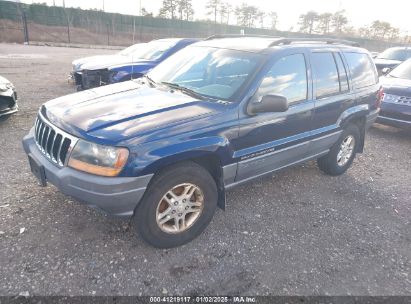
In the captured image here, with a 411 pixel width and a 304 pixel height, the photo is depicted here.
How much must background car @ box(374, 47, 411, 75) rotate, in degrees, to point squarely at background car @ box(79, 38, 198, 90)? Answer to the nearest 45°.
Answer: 0° — it already faces it

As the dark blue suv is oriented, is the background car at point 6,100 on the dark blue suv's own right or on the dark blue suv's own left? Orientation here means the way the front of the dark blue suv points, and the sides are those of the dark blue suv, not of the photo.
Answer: on the dark blue suv's own right

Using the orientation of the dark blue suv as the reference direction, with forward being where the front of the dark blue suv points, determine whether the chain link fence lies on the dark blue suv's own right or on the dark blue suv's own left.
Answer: on the dark blue suv's own right

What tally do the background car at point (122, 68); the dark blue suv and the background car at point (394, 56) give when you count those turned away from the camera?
0

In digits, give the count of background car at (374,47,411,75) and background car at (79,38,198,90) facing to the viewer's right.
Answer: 0

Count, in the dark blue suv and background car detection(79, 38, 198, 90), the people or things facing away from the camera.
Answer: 0

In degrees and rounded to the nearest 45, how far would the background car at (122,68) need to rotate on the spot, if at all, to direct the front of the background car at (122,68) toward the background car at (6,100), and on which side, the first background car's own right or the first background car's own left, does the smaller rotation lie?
0° — it already faces it

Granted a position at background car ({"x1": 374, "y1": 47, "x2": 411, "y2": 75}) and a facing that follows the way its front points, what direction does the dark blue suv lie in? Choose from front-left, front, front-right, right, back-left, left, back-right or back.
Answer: front-left

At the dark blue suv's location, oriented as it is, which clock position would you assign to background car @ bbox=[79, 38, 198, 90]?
The background car is roughly at 4 o'clock from the dark blue suv.

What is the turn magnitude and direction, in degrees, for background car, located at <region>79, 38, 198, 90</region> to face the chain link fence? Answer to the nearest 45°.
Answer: approximately 135° to its right

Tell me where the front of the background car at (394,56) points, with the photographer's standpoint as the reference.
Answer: facing the viewer and to the left of the viewer

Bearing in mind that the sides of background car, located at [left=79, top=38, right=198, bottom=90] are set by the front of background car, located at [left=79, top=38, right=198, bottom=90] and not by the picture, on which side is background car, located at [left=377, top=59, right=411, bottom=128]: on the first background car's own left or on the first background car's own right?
on the first background car's own left

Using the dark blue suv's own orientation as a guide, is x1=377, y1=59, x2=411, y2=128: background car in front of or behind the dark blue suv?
behind

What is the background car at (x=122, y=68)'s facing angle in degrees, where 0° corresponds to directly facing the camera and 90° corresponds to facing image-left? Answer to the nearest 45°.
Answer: approximately 45°
